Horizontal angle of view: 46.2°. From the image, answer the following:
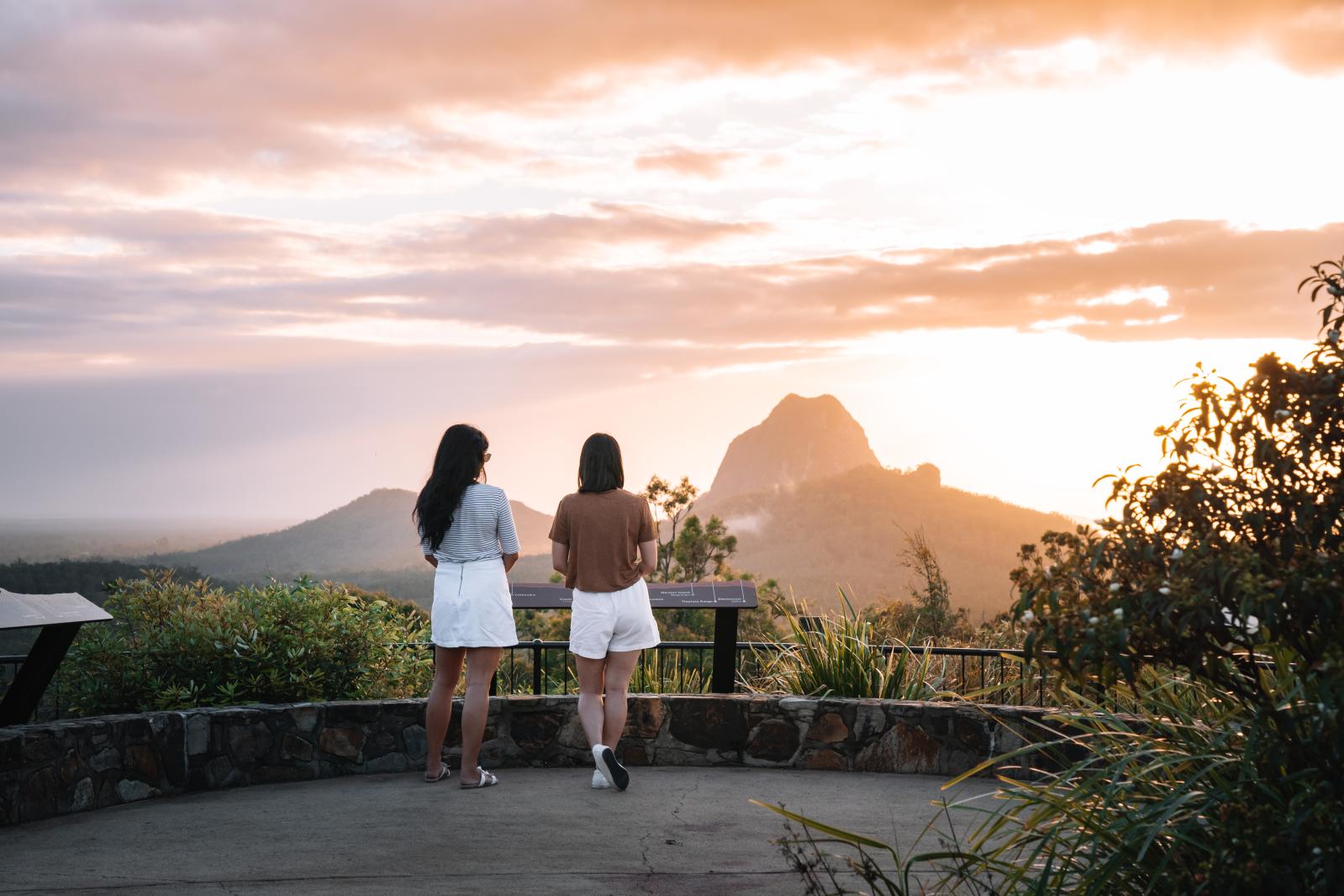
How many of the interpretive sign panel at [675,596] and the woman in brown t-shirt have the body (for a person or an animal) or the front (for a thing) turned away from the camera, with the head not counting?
1

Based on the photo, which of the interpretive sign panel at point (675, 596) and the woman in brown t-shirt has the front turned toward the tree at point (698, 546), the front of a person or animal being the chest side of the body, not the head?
the woman in brown t-shirt

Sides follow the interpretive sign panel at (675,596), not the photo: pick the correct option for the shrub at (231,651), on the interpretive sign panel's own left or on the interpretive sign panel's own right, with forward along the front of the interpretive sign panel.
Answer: on the interpretive sign panel's own right

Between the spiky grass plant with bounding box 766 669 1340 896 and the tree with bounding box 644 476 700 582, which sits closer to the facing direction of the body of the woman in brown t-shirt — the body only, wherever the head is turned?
the tree

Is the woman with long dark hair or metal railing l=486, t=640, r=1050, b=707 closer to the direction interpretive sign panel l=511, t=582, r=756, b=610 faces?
the woman with long dark hair

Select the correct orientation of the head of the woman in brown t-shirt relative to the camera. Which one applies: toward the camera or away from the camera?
away from the camera

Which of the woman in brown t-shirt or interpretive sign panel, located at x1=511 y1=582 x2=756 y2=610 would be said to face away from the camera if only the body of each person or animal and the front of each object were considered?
the woman in brown t-shirt

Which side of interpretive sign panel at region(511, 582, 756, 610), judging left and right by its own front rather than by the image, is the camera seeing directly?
front

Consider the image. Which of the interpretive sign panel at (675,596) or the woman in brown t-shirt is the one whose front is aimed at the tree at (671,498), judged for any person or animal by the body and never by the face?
the woman in brown t-shirt

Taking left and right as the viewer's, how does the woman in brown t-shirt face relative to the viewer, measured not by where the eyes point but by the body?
facing away from the viewer

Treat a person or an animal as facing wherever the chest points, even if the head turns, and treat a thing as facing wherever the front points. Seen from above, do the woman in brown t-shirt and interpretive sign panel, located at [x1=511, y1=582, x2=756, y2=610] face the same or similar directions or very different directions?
very different directions

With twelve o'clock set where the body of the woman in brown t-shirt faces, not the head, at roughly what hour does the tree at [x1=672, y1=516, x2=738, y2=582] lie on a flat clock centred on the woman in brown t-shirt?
The tree is roughly at 12 o'clock from the woman in brown t-shirt.
